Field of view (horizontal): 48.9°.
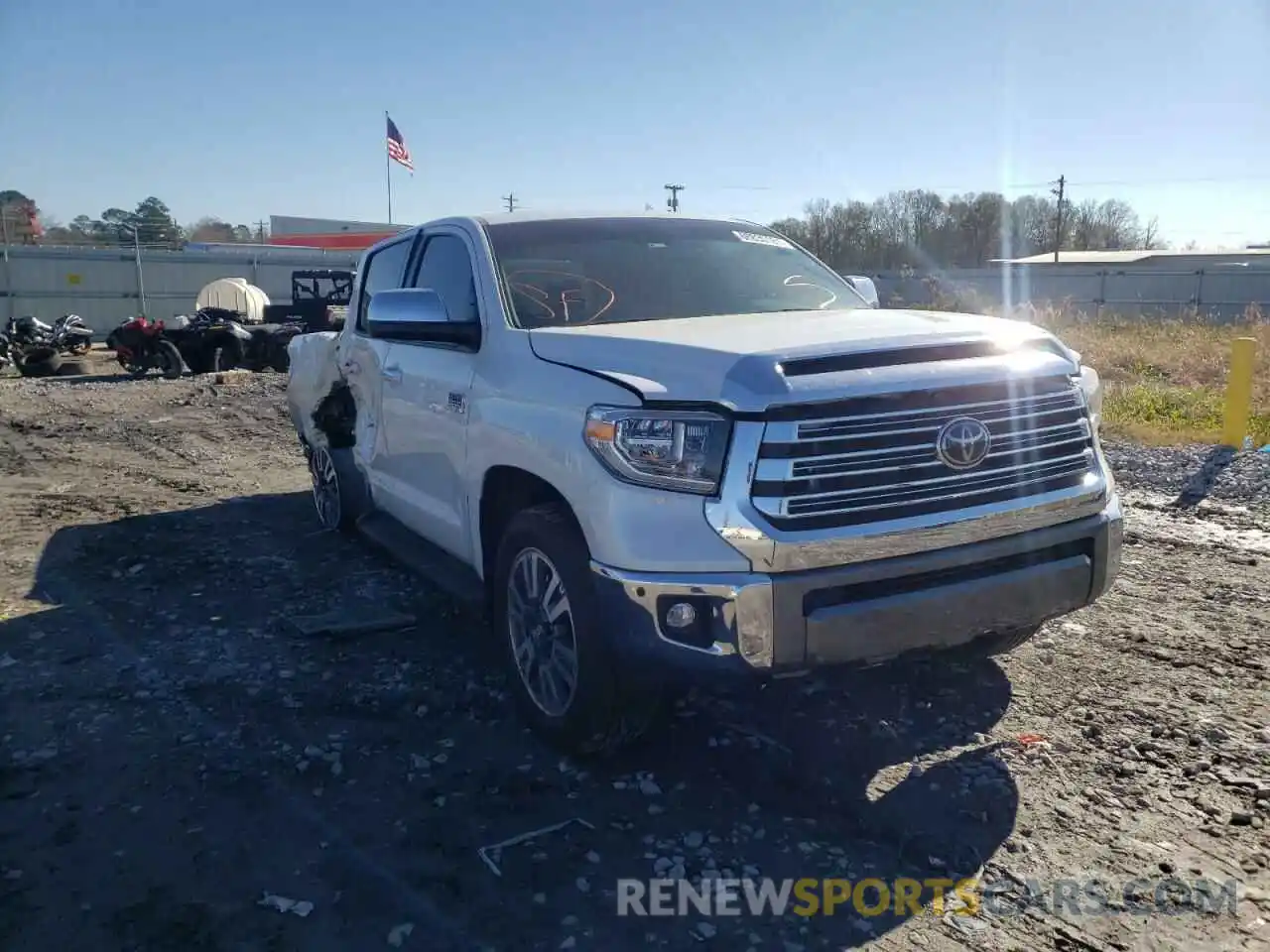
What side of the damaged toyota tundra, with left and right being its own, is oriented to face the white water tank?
back

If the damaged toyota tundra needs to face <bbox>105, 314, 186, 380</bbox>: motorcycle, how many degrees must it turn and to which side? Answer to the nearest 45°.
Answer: approximately 180°

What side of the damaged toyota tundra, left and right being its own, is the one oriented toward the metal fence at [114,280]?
back

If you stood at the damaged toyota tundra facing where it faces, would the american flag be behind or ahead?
behind

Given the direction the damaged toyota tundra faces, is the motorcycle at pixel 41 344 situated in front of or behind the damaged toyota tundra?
behind

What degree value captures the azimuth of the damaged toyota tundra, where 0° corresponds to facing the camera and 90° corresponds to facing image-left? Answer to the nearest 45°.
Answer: approximately 315°

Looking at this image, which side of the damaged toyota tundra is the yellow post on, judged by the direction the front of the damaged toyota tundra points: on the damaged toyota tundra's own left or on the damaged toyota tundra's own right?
on the damaged toyota tundra's own left

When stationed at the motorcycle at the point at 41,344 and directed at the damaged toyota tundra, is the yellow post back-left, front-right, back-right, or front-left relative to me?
front-left

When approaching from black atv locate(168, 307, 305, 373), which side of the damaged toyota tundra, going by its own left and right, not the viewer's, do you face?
back

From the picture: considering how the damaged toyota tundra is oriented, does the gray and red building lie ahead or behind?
behind

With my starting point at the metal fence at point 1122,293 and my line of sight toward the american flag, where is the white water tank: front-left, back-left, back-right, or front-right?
front-left

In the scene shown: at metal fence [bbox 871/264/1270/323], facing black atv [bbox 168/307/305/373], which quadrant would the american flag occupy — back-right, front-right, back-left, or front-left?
front-right

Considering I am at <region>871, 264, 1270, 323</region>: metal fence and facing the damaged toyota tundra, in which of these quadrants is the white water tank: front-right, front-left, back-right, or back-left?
front-right
